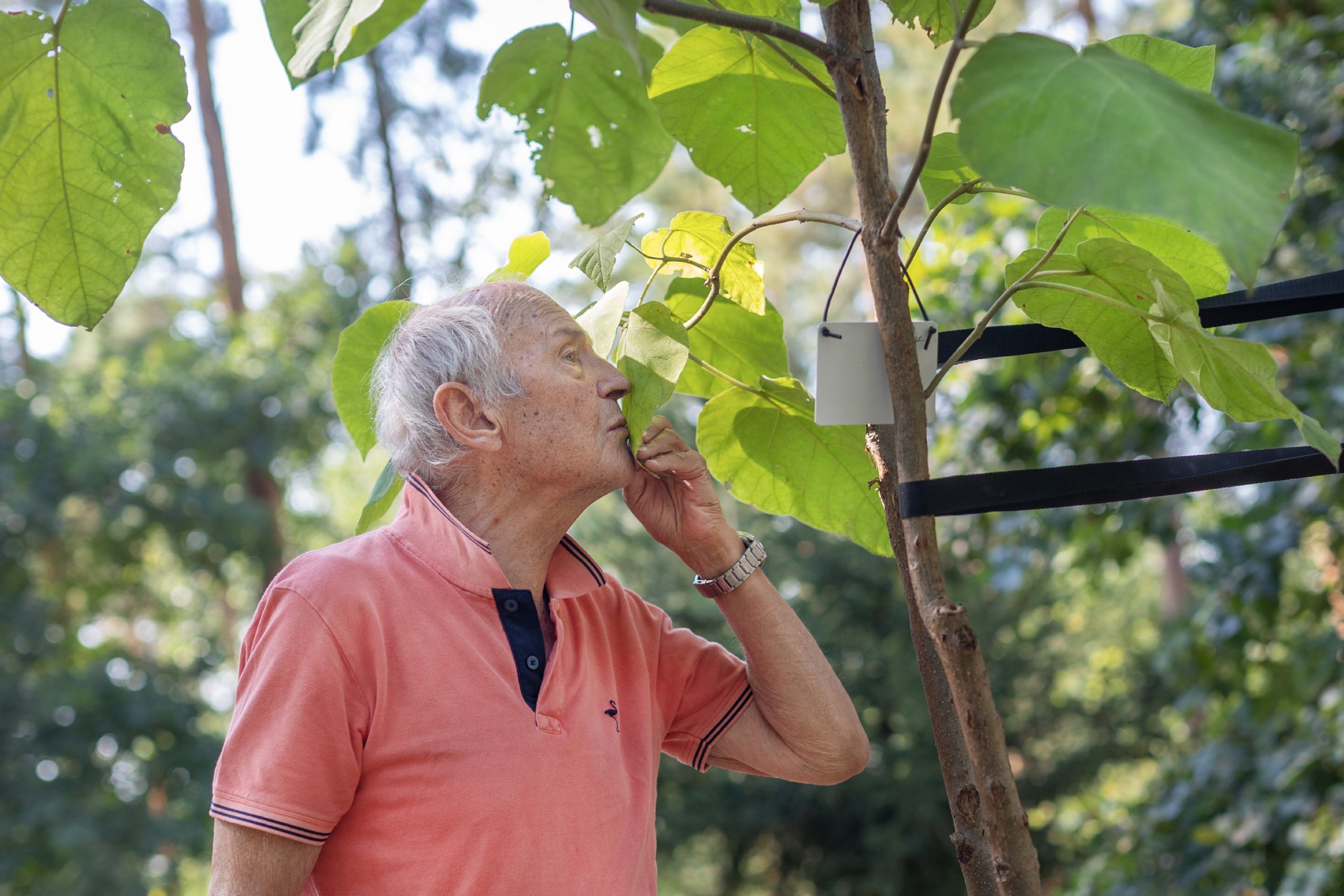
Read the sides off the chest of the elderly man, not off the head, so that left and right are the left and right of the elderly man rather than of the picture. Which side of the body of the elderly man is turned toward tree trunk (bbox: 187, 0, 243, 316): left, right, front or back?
back

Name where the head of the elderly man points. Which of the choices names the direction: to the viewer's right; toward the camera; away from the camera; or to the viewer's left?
to the viewer's right

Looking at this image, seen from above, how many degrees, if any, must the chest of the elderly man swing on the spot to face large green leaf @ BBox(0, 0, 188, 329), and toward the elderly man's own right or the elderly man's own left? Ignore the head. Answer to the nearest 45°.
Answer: approximately 90° to the elderly man's own right

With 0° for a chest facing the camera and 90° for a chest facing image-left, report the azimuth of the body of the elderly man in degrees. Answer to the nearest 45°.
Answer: approximately 315°
